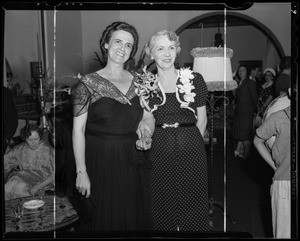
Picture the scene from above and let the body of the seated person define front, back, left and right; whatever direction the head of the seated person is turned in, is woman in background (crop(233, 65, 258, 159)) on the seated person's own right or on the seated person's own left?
on the seated person's own left

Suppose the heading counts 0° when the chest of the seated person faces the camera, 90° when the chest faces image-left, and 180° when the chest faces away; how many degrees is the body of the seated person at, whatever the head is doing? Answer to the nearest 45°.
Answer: approximately 0°

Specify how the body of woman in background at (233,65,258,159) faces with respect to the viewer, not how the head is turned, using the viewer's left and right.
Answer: facing the viewer and to the left of the viewer

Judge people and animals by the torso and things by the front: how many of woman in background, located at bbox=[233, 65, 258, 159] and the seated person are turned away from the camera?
0

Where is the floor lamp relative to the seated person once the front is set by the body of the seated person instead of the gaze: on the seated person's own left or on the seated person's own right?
on the seated person's own left

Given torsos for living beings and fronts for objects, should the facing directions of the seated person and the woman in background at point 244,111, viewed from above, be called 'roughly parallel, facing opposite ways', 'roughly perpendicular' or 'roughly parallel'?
roughly perpendicular

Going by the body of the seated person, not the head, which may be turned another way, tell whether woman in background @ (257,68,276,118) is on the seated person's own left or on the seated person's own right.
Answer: on the seated person's own left
